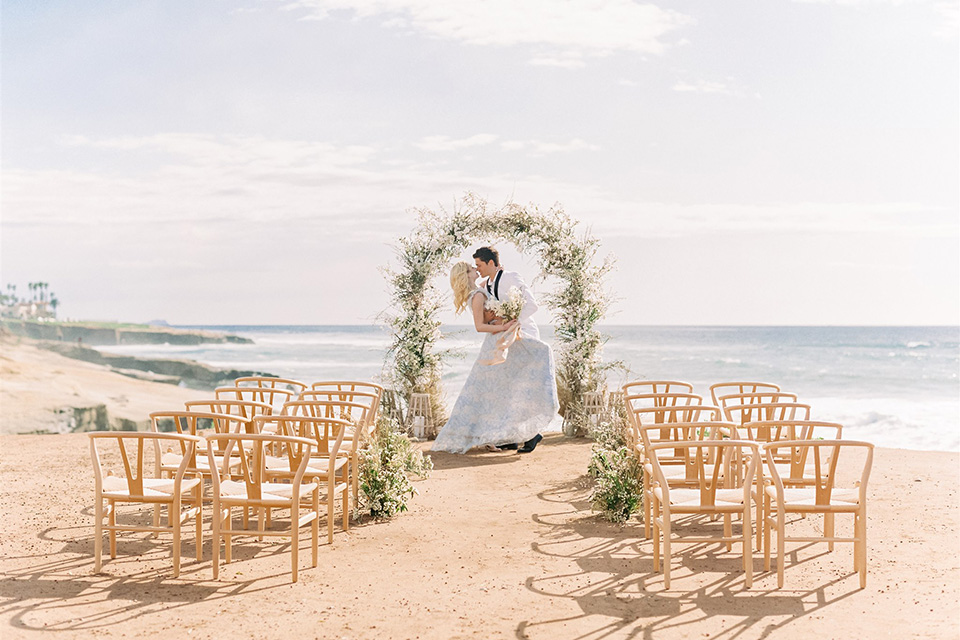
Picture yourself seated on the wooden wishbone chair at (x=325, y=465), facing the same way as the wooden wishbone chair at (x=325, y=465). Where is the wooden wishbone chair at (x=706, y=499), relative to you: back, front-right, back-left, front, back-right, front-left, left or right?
back-right

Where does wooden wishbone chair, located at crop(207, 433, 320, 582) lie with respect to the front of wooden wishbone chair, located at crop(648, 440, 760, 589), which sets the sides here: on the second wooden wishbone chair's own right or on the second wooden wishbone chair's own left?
on the second wooden wishbone chair's own left

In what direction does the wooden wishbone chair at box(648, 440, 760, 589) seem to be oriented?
away from the camera

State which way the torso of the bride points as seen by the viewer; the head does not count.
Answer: to the viewer's right

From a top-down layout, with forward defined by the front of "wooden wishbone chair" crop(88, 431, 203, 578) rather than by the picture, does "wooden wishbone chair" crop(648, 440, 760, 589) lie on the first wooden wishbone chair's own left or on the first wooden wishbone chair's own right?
on the first wooden wishbone chair's own right

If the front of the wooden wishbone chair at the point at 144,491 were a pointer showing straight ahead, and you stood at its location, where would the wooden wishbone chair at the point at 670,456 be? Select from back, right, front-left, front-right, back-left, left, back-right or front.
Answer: right

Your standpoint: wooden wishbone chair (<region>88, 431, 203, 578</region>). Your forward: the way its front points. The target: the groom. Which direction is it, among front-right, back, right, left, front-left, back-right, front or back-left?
front-right

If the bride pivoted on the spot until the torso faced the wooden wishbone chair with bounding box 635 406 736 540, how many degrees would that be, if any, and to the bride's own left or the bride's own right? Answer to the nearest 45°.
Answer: approximately 90° to the bride's own right

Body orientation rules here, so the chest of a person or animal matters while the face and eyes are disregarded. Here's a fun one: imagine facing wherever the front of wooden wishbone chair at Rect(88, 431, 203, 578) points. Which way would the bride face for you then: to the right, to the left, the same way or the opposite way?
to the right

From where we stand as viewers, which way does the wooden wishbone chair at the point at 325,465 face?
facing away from the viewer
